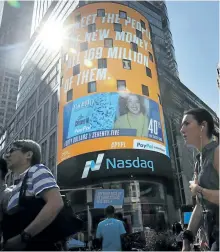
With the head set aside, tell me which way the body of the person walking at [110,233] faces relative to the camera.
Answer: away from the camera

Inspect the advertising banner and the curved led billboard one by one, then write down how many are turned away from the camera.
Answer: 0

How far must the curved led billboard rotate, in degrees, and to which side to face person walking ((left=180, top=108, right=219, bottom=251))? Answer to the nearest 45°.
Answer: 0° — it already faces them

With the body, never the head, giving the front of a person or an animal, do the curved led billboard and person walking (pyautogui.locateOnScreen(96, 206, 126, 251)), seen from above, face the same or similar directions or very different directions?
very different directions

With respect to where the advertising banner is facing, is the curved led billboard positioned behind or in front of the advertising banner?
behind

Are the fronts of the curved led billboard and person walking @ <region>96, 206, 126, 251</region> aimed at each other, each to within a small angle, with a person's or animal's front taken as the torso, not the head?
yes

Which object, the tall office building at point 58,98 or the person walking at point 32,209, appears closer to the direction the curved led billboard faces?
the person walking

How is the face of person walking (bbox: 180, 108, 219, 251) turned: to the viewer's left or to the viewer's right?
to the viewer's left

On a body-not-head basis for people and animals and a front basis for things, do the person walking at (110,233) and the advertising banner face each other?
yes

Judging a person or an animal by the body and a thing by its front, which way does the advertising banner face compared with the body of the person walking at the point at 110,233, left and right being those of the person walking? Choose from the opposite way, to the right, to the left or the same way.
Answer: the opposite way

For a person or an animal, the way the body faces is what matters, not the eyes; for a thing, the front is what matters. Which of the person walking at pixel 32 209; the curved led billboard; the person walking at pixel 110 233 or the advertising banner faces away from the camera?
the person walking at pixel 110 233

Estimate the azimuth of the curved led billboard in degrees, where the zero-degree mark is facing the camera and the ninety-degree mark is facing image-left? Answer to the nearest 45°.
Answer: approximately 0°
